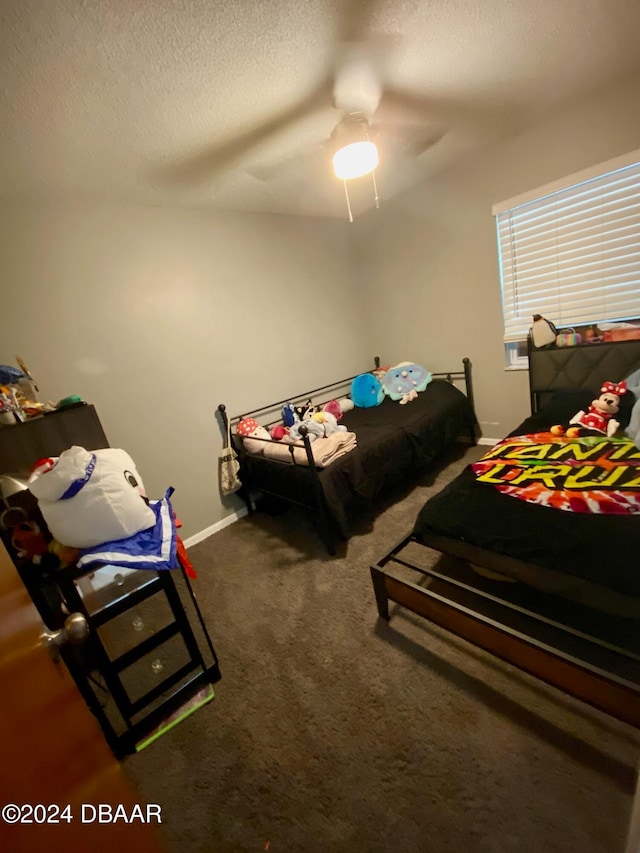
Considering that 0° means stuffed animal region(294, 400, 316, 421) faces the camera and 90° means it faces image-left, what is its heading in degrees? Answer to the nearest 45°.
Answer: approximately 315°

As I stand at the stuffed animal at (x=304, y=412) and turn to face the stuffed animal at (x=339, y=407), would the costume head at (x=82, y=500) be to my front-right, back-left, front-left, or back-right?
back-right

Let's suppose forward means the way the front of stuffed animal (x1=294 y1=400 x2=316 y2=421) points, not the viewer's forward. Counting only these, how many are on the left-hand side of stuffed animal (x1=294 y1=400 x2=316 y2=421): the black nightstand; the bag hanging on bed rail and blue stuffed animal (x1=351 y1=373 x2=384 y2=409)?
1

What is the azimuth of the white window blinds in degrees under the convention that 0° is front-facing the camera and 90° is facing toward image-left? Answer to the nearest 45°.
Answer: approximately 45°

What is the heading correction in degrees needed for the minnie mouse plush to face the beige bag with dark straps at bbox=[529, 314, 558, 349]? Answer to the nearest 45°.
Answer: approximately 90° to its right

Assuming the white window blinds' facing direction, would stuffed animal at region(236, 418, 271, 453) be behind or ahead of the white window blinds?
ahead

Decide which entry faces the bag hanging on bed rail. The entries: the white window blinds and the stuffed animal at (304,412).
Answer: the white window blinds

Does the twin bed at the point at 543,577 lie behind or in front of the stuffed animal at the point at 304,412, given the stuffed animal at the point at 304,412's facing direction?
in front

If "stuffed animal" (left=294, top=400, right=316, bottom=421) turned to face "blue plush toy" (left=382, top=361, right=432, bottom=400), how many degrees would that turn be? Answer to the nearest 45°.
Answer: approximately 90° to its left

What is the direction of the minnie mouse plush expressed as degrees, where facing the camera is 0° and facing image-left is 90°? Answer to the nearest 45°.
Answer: approximately 45°

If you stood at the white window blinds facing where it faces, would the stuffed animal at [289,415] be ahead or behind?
ahead

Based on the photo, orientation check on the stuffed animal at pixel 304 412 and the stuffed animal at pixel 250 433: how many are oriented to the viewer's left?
0
